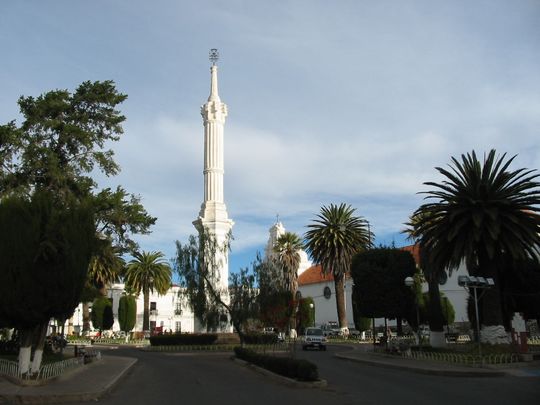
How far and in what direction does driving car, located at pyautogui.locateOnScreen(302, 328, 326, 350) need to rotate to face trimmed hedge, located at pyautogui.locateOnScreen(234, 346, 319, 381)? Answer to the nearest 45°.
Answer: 0° — it already faces it

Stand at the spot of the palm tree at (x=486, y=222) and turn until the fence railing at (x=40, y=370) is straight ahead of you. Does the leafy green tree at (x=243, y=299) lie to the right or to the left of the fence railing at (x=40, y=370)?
right

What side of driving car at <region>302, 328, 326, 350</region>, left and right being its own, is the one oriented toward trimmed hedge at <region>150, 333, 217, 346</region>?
right

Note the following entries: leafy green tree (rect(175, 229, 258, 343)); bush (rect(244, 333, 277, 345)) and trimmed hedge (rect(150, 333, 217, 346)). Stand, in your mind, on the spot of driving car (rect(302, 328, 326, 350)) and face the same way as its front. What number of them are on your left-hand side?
0

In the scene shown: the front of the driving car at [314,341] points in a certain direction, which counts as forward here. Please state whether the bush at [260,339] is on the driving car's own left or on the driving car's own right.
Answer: on the driving car's own right

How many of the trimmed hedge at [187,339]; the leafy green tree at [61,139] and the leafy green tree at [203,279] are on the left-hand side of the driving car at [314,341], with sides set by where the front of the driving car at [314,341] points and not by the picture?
0

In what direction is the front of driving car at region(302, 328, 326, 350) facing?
toward the camera

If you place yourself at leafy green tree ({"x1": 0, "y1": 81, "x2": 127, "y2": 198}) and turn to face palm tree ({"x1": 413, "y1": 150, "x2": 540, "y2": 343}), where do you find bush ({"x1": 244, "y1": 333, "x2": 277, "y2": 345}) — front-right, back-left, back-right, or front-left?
front-left

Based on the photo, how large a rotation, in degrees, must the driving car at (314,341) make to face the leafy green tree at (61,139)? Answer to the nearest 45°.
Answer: approximately 45° to its right

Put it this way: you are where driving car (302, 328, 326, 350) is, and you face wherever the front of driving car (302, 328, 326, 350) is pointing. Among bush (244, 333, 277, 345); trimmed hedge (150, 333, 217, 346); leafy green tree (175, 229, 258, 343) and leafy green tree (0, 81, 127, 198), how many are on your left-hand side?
0

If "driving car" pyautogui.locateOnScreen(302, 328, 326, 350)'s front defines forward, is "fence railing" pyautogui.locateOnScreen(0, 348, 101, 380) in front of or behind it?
in front
